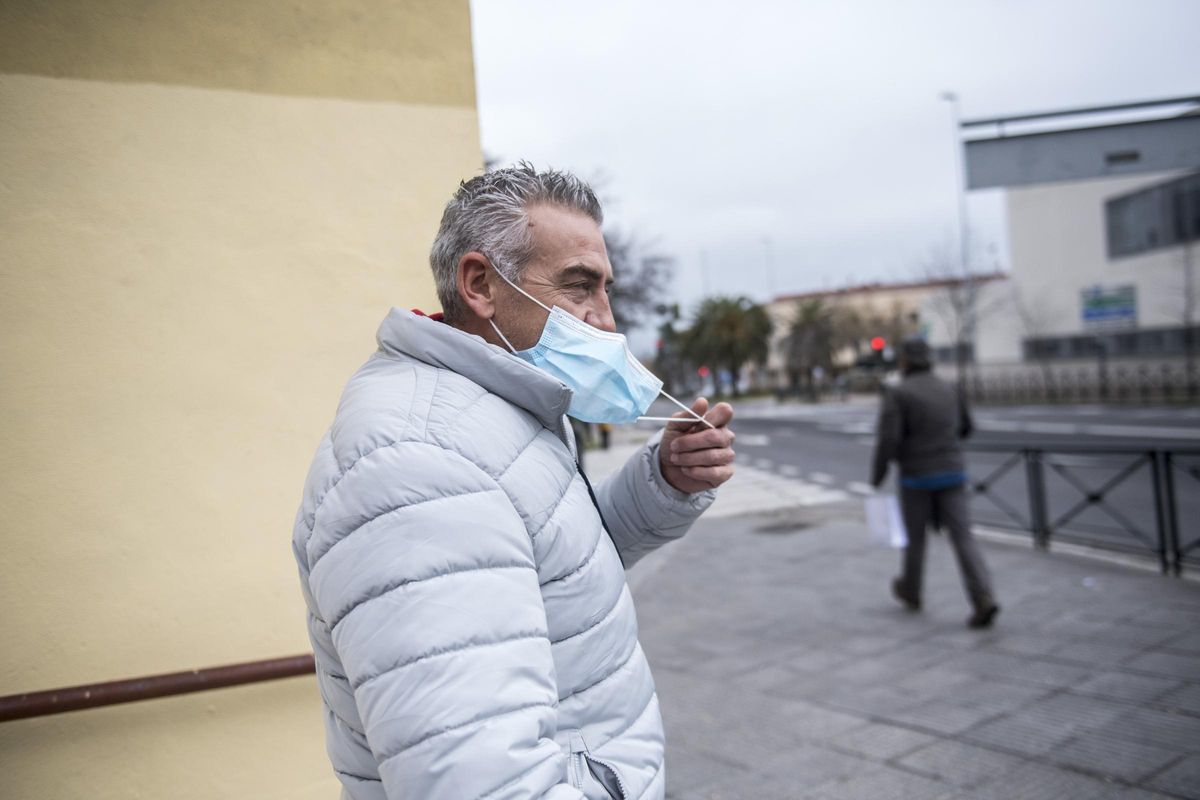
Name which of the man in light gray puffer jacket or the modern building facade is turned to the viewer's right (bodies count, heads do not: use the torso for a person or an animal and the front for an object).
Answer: the man in light gray puffer jacket

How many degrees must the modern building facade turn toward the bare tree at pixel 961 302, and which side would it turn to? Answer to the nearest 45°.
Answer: approximately 90° to its right

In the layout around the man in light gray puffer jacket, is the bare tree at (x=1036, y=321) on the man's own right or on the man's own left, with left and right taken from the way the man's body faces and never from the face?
on the man's own left

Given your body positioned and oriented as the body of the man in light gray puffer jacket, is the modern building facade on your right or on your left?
on your left

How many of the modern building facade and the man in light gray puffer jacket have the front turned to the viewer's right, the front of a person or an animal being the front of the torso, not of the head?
1

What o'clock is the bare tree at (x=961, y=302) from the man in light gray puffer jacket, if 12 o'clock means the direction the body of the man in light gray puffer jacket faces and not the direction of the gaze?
The bare tree is roughly at 10 o'clock from the man in light gray puffer jacket.

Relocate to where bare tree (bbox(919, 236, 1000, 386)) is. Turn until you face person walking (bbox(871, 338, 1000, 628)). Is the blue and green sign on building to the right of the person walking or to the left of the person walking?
left

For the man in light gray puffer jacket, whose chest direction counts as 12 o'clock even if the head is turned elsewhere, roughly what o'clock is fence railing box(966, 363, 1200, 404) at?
The fence railing is roughly at 10 o'clock from the man in light gray puffer jacket.

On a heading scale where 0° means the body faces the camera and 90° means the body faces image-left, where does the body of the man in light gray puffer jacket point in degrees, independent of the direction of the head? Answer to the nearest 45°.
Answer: approximately 270°

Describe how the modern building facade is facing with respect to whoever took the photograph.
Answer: facing the viewer and to the left of the viewer

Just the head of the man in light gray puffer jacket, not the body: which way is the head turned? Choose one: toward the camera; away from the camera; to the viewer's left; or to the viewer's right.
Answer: to the viewer's right
